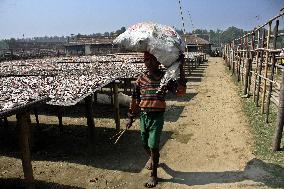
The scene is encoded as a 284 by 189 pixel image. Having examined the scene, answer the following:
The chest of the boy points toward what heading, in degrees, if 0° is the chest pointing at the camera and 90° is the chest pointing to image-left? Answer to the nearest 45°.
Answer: approximately 0°

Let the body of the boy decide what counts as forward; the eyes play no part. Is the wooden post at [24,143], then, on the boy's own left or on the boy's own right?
on the boy's own right
